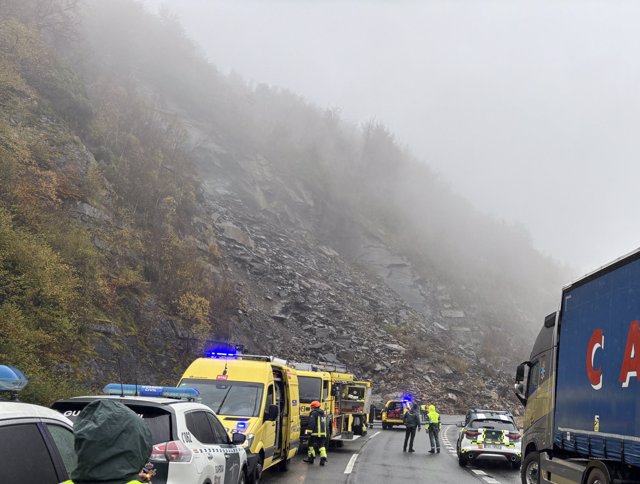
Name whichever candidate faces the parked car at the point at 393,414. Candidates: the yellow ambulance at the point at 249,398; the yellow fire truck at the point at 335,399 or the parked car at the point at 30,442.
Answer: the parked car at the point at 30,442

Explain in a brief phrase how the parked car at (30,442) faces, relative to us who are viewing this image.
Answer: facing away from the viewer and to the right of the viewer

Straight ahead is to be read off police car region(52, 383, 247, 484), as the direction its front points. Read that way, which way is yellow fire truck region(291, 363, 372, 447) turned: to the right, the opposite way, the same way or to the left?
the opposite way

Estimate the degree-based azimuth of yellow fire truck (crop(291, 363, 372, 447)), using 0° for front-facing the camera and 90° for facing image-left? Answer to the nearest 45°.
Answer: approximately 45°

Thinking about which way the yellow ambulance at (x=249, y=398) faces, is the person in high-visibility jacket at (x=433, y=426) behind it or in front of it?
behind

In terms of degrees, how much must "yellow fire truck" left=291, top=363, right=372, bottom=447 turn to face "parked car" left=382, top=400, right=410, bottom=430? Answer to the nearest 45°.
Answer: approximately 135° to its right
